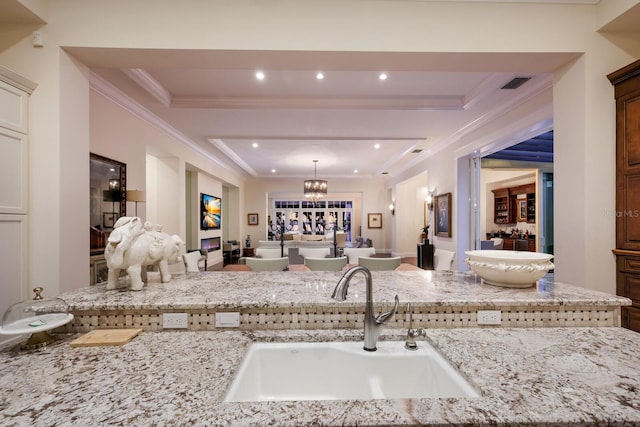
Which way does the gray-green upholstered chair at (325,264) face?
away from the camera

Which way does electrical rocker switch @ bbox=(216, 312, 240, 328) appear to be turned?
toward the camera

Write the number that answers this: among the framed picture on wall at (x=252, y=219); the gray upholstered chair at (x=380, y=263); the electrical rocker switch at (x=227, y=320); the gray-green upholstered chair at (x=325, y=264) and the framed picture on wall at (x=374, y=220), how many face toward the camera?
3

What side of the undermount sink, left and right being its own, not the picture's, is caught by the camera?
front

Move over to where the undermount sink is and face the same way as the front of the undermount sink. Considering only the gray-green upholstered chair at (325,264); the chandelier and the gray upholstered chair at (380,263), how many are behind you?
3

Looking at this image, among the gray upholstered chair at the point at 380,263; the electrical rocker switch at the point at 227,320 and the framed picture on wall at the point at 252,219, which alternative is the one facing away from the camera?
the gray upholstered chair

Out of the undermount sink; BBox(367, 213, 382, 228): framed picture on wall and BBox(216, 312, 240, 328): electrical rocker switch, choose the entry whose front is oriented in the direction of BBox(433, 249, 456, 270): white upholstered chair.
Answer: the framed picture on wall

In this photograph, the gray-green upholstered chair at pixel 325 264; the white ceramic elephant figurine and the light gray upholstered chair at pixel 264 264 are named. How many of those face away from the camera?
2

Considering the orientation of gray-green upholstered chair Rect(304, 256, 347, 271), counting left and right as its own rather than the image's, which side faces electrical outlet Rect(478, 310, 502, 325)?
back

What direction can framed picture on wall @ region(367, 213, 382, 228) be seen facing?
toward the camera

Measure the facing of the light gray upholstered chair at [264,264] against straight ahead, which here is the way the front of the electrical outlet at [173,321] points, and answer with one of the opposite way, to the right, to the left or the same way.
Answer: the opposite way

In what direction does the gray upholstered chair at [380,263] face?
away from the camera

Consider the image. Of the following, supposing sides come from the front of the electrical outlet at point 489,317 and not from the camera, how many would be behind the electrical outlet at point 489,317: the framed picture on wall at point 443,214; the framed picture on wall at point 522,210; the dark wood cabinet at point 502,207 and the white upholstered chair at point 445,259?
4

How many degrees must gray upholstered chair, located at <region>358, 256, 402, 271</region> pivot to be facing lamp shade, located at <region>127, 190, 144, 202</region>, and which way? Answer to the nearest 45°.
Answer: approximately 90° to its left

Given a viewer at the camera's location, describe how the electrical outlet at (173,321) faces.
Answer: facing the viewer

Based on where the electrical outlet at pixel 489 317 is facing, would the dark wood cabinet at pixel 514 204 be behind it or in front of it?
behind
